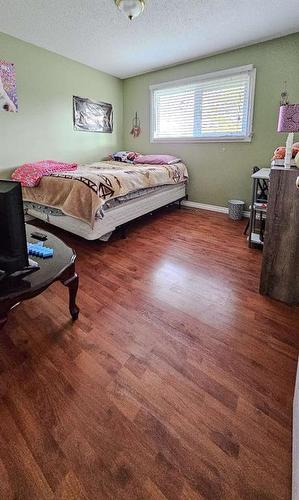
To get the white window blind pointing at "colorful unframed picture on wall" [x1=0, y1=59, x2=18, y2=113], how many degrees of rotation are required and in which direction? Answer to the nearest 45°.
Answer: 0° — it already faces it

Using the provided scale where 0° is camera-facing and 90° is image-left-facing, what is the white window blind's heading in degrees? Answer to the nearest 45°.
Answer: approximately 45°

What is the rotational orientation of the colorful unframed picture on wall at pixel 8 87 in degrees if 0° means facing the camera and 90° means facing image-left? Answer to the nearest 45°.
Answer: approximately 315°

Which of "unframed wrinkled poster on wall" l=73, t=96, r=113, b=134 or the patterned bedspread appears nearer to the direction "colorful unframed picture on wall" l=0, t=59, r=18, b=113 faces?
the patterned bedspread

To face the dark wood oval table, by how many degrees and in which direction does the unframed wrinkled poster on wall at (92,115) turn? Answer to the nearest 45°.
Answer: approximately 45° to its right

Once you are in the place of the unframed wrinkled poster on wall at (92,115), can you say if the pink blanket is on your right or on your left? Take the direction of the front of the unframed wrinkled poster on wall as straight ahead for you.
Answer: on your right

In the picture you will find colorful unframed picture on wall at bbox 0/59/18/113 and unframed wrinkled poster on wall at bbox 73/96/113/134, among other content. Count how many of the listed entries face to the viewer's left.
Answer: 0

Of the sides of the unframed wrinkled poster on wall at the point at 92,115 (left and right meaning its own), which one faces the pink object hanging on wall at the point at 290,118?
front

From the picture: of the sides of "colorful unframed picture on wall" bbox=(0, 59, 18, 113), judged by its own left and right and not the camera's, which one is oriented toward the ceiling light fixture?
front

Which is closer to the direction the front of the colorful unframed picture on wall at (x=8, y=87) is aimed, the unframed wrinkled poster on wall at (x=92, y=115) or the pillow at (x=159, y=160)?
the pillow

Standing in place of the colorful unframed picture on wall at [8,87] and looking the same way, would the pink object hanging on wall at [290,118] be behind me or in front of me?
in front

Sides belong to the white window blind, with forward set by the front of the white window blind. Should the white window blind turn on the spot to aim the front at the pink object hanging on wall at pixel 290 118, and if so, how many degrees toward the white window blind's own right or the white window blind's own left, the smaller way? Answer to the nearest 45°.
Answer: approximately 45° to the white window blind's own left

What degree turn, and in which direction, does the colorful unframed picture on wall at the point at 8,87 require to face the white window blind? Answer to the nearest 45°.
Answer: approximately 45° to its left

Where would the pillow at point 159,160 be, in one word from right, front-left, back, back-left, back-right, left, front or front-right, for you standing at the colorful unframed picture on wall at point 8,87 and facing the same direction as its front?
front-left
